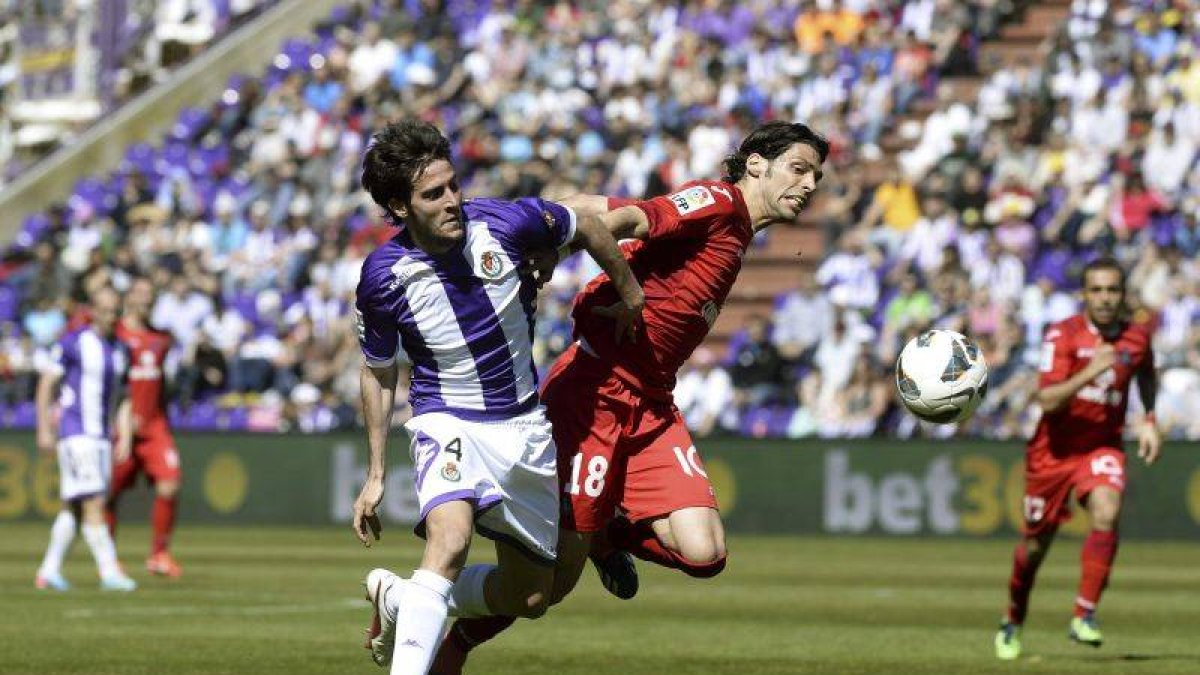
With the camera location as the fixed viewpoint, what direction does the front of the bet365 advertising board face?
facing the viewer

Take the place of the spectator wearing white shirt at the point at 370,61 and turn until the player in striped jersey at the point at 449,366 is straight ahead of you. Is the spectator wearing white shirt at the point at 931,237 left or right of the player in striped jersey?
left

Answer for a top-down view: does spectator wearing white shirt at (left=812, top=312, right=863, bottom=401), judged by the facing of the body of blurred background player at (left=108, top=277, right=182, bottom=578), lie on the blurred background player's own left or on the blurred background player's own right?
on the blurred background player's own left

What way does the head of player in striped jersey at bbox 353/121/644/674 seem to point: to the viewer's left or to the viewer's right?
to the viewer's right

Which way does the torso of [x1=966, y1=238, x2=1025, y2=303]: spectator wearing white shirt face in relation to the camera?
toward the camera

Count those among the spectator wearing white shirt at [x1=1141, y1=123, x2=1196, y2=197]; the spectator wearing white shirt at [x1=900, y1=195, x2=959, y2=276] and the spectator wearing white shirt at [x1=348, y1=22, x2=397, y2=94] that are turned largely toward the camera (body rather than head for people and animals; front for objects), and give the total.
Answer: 3

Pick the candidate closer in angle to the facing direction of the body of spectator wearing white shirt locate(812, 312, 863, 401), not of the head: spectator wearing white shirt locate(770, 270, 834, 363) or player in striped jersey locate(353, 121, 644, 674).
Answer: the player in striped jersey

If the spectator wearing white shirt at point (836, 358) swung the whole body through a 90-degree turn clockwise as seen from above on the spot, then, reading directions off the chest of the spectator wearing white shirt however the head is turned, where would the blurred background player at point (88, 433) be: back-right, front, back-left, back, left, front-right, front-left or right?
front-left

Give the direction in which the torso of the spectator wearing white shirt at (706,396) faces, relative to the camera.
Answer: toward the camera
